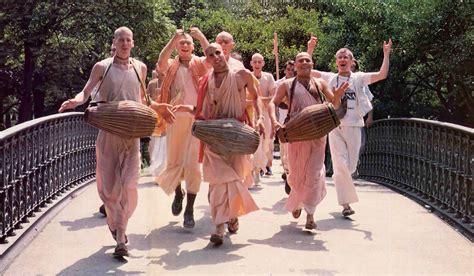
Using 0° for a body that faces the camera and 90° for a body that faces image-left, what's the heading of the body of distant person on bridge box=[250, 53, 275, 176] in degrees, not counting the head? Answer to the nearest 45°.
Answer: approximately 0°

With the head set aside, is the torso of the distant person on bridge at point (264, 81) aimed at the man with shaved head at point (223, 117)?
yes

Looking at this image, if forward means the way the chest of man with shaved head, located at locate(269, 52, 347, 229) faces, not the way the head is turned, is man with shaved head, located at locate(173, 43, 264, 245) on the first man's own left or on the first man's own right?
on the first man's own right

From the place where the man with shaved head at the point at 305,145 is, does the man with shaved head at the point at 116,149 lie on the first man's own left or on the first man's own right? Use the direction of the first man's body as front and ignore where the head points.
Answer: on the first man's own right

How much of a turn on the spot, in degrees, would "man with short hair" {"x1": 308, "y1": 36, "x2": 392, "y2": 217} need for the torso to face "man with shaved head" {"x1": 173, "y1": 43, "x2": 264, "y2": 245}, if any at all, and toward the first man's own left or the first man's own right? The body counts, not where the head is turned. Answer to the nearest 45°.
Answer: approximately 45° to the first man's own right

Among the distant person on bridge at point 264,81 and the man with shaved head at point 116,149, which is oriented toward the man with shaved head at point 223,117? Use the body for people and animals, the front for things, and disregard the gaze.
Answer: the distant person on bridge

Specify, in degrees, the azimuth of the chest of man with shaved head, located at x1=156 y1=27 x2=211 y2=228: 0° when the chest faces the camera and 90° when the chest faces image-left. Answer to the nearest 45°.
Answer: approximately 0°
